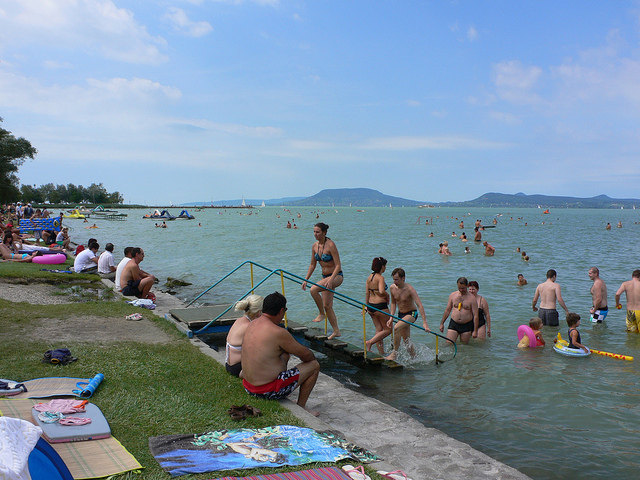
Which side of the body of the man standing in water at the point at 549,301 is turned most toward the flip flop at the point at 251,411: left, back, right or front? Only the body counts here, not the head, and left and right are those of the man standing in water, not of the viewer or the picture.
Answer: back

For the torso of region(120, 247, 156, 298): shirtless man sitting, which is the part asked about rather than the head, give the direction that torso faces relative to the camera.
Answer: to the viewer's right

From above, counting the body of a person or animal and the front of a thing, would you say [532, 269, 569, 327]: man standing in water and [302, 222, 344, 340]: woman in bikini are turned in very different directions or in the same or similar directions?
very different directions

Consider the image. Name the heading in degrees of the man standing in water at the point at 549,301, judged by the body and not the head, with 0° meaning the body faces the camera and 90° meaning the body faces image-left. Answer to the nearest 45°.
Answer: approximately 180°

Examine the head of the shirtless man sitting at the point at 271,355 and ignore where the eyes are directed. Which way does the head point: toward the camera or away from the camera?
away from the camera

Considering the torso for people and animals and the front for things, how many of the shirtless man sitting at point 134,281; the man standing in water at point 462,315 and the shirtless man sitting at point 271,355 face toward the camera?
1

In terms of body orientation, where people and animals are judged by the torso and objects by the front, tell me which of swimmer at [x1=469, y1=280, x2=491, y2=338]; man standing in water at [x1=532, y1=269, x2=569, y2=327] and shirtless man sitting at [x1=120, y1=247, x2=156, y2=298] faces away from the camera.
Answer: the man standing in water

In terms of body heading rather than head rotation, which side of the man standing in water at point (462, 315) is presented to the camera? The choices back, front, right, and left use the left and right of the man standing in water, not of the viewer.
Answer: front

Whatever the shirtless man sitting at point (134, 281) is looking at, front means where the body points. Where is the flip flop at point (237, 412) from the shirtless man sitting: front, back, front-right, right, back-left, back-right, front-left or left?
right

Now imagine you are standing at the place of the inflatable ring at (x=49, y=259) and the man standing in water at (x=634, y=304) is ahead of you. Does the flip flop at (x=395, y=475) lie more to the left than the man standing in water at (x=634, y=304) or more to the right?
right

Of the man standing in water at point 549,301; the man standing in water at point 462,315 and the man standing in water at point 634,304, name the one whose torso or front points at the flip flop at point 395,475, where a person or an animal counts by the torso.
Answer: the man standing in water at point 462,315

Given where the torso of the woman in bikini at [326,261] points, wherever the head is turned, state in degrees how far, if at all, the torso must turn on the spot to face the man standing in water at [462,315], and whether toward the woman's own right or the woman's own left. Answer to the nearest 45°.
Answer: approximately 135° to the woman's own left
